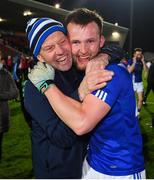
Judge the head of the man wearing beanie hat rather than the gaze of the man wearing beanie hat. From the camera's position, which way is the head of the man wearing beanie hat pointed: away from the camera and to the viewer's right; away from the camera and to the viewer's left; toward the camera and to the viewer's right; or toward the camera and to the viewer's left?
toward the camera and to the viewer's right

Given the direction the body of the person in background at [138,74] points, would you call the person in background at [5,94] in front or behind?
in front

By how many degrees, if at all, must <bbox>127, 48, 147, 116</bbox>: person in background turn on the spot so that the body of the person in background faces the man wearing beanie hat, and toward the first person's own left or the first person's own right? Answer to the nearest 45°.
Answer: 0° — they already face them

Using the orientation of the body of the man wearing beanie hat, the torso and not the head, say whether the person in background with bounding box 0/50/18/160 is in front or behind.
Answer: behind

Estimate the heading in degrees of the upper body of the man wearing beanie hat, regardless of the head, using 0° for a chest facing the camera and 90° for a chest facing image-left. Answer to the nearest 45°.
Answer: approximately 315°

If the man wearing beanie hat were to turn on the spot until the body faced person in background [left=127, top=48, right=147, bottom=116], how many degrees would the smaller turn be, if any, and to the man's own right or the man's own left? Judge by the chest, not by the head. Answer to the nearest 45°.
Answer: approximately 135° to the man's own left
